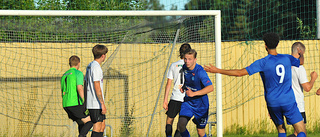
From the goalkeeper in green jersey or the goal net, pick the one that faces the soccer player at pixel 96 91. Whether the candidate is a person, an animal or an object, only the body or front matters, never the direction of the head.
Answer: the goal net

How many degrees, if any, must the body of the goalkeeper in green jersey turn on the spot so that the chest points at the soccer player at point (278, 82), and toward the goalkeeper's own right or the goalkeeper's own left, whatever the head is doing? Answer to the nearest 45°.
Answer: approximately 90° to the goalkeeper's own right

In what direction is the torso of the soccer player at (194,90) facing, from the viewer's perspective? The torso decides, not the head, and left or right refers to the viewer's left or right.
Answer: facing the viewer and to the left of the viewer

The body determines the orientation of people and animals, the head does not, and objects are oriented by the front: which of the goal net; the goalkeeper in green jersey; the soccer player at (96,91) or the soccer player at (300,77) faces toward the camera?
the goal net

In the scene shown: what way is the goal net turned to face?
toward the camera

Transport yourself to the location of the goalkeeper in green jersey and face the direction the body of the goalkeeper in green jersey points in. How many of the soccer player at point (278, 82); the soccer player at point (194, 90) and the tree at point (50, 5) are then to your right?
2

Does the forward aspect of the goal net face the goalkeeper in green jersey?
yes

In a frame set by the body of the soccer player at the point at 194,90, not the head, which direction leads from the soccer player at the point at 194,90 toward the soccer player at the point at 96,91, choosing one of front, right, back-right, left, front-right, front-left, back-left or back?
front-right

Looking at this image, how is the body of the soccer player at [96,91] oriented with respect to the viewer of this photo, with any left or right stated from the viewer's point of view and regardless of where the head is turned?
facing away from the viewer and to the right of the viewer

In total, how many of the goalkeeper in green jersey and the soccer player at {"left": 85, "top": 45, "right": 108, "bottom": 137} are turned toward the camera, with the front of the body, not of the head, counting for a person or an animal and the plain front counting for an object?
0

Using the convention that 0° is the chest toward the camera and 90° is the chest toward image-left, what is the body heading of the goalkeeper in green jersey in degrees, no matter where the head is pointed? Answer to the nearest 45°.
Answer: approximately 225°
